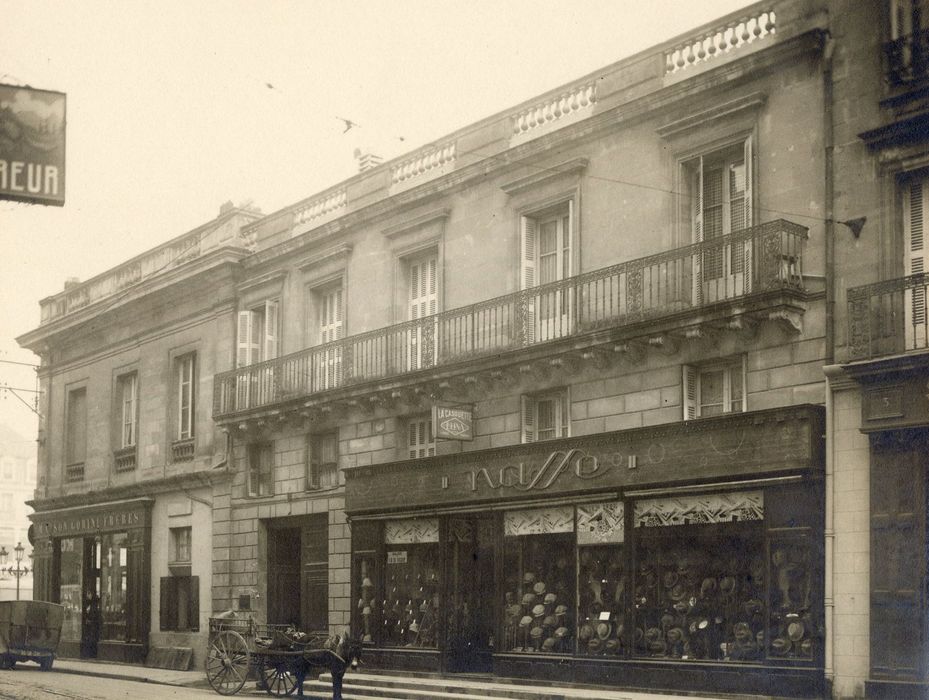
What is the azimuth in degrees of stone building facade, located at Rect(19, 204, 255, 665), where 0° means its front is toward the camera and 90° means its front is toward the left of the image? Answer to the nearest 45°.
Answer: approximately 45°

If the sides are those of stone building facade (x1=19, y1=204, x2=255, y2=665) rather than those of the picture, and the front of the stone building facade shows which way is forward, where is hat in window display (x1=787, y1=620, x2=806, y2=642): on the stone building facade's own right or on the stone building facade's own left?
on the stone building facade's own left

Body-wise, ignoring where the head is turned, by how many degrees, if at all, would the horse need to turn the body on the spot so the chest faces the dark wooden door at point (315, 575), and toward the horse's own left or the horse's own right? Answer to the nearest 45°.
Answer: approximately 135° to the horse's own left

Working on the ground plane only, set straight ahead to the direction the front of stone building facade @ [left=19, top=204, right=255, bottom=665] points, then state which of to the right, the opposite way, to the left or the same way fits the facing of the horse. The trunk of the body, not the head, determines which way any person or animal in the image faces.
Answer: to the left

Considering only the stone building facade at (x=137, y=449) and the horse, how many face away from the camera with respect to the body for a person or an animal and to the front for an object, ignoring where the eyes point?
0

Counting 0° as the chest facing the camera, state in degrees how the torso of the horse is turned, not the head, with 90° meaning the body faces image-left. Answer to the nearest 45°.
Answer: approximately 315°

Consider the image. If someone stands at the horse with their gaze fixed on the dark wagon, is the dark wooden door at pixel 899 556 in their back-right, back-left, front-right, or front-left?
back-right

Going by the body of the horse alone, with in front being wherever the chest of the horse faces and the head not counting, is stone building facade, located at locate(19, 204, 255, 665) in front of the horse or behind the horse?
behind
